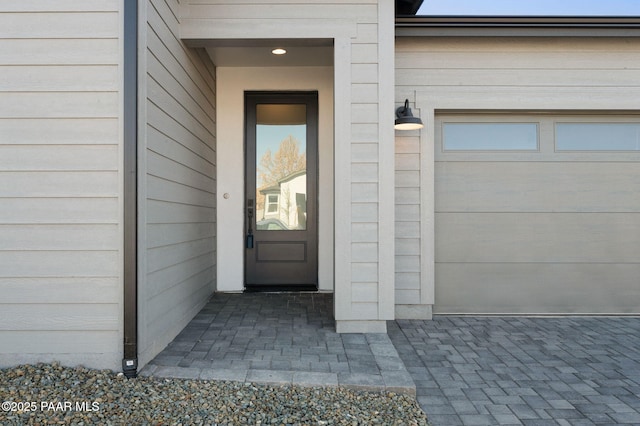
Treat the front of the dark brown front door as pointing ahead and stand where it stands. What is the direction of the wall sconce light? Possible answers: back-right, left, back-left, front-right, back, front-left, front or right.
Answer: front-left

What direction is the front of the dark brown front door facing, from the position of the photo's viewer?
facing the viewer

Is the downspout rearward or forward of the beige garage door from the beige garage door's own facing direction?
forward

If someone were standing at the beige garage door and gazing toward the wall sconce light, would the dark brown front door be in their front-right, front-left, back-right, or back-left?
front-right

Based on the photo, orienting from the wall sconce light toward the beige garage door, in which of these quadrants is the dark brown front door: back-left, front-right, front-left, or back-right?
back-left

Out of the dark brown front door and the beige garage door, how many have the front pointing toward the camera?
2

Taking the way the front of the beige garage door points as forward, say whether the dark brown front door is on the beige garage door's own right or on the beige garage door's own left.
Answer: on the beige garage door's own right

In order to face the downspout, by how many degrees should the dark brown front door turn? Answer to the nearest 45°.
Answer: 0° — it already faces it

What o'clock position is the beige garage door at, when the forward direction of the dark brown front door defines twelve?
The beige garage door is roughly at 10 o'clock from the dark brown front door.

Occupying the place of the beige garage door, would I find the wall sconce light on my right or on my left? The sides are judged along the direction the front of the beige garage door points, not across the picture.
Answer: on my right
